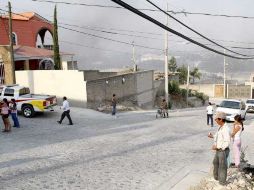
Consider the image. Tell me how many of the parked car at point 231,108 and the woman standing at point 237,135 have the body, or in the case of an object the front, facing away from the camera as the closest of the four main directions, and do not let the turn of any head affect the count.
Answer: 0

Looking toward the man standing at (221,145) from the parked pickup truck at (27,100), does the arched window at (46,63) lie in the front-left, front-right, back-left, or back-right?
back-left

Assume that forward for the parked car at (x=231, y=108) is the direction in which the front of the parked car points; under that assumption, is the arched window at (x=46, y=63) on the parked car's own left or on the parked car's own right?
on the parked car's own right

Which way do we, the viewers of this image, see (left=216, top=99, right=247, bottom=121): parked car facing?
facing the viewer and to the left of the viewer

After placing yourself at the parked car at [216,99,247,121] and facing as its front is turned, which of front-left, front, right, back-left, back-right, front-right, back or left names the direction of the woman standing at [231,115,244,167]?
front-left

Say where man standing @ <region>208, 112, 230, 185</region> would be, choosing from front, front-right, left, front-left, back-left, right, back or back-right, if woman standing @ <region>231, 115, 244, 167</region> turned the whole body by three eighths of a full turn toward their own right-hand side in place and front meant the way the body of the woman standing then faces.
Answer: back-right

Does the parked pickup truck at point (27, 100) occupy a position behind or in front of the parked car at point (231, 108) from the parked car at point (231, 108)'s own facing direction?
in front

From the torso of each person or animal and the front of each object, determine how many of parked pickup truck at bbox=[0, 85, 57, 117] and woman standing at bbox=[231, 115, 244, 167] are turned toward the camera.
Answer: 0

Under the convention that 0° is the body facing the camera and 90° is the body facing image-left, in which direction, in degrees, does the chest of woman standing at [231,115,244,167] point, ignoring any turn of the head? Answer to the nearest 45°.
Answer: approximately 90°

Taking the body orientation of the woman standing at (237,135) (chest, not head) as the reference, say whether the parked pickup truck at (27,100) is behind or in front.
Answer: in front
